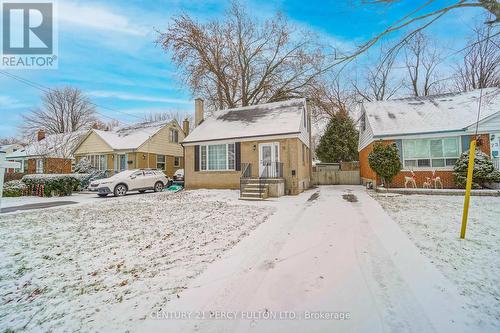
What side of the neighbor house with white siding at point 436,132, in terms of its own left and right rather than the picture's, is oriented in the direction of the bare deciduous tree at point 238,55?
right

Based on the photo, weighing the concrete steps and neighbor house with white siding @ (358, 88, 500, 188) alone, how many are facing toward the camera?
2

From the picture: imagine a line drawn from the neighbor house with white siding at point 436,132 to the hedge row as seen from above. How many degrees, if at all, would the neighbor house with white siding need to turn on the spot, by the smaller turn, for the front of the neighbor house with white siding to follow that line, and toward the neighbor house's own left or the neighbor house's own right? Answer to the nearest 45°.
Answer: approximately 45° to the neighbor house's own right

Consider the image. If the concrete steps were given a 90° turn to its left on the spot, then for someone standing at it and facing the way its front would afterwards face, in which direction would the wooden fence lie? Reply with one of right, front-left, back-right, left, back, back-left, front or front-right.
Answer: front-left

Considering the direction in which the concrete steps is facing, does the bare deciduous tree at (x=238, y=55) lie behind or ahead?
behind

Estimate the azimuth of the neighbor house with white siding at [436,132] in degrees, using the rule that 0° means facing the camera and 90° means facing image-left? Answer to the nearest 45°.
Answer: approximately 0°

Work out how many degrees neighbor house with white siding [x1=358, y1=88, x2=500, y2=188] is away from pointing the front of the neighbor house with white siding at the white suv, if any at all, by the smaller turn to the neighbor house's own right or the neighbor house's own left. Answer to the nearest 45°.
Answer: approximately 45° to the neighbor house's own right

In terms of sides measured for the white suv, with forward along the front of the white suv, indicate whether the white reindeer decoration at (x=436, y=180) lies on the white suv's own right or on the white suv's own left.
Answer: on the white suv's own left

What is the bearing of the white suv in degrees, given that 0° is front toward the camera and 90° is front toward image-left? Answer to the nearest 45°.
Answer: approximately 45°

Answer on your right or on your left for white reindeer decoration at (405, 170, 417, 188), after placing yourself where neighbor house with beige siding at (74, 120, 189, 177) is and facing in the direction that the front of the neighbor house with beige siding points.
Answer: on your left

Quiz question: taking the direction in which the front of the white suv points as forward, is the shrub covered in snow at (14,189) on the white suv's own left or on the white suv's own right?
on the white suv's own right

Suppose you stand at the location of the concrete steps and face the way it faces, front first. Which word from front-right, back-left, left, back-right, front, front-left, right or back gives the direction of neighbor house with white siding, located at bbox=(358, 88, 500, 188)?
left

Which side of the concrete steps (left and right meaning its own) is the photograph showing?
front
